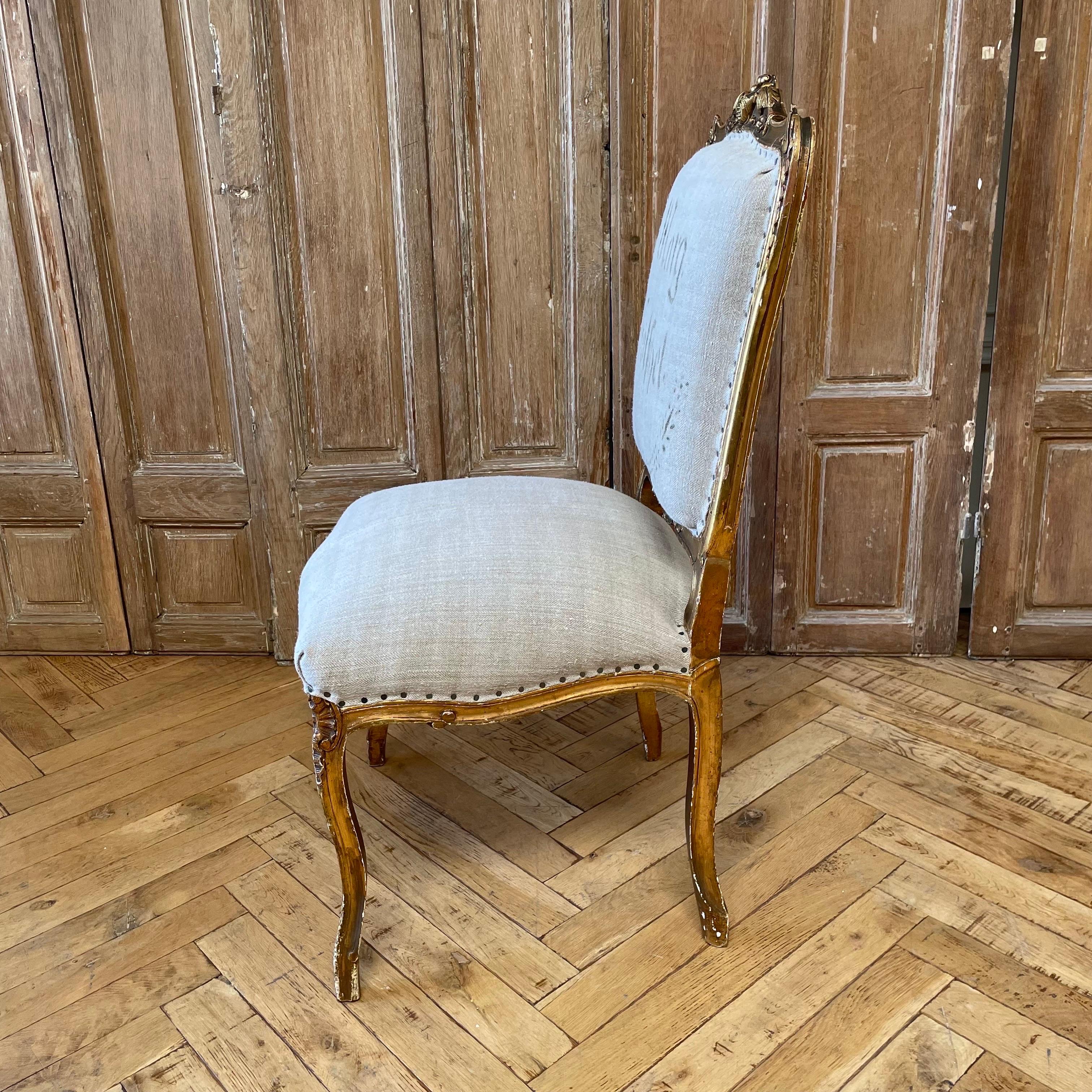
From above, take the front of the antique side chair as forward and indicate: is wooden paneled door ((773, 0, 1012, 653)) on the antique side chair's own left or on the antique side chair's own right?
on the antique side chair's own right

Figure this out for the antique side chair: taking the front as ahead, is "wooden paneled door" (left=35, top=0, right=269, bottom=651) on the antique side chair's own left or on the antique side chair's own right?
on the antique side chair's own right

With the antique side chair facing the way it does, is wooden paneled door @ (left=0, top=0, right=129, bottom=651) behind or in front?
in front

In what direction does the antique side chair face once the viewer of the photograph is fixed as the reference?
facing to the left of the viewer

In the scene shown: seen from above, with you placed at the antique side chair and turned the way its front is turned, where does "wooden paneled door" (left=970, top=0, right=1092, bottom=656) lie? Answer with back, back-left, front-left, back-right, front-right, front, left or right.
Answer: back-right

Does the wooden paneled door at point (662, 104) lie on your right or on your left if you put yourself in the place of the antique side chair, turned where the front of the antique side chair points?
on your right

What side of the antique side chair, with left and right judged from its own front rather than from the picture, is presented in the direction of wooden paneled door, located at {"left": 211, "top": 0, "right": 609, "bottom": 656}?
right
